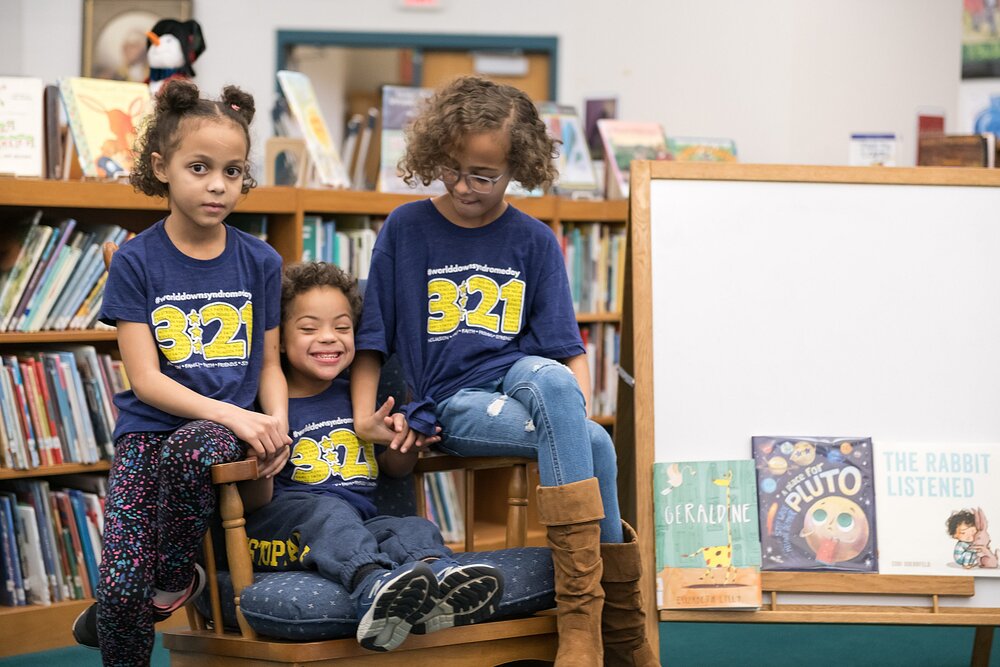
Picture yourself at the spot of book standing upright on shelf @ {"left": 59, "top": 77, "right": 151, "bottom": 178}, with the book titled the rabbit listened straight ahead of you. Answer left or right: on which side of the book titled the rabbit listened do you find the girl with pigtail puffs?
right

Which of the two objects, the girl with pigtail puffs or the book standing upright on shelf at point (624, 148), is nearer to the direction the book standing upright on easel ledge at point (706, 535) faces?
the girl with pigtail puffs

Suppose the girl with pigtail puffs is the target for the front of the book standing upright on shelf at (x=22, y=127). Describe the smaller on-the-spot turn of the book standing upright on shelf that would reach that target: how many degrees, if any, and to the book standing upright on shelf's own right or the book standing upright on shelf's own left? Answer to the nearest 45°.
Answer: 0° — it already faces them

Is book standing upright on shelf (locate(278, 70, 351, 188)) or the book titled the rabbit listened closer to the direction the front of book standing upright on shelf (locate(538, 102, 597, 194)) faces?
the book titled the rabbit listened

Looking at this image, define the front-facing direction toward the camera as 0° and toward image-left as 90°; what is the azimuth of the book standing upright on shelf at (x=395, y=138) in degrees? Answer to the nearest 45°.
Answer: approximately 0°

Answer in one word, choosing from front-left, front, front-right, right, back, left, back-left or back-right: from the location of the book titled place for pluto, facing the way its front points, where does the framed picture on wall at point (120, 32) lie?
back-right

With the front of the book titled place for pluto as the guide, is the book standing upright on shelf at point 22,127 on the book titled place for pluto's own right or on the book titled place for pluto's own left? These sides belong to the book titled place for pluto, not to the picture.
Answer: on the book titled place for pluto's own right

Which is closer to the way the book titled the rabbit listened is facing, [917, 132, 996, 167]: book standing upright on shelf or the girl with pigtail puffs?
the girl with pigtail puffs

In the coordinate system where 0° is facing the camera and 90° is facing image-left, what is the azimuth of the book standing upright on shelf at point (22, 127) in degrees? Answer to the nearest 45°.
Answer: approximately 0°
